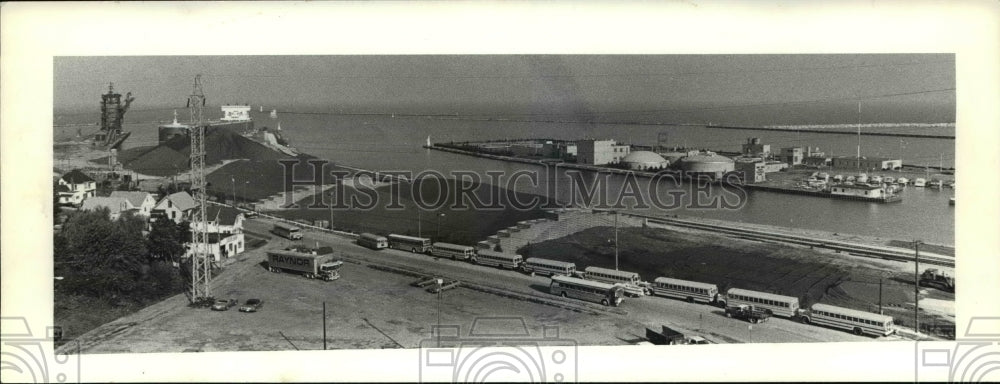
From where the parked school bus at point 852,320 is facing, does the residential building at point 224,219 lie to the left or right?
on its left

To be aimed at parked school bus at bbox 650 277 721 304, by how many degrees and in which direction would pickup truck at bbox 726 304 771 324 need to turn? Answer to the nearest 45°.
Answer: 0° — it already faces it

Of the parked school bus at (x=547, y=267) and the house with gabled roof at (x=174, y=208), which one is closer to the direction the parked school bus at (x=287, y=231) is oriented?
the parked school bus

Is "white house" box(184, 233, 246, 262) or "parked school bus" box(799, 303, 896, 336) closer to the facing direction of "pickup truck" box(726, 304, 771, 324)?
the white house

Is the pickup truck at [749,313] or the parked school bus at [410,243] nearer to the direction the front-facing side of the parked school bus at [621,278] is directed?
the pickup truck
